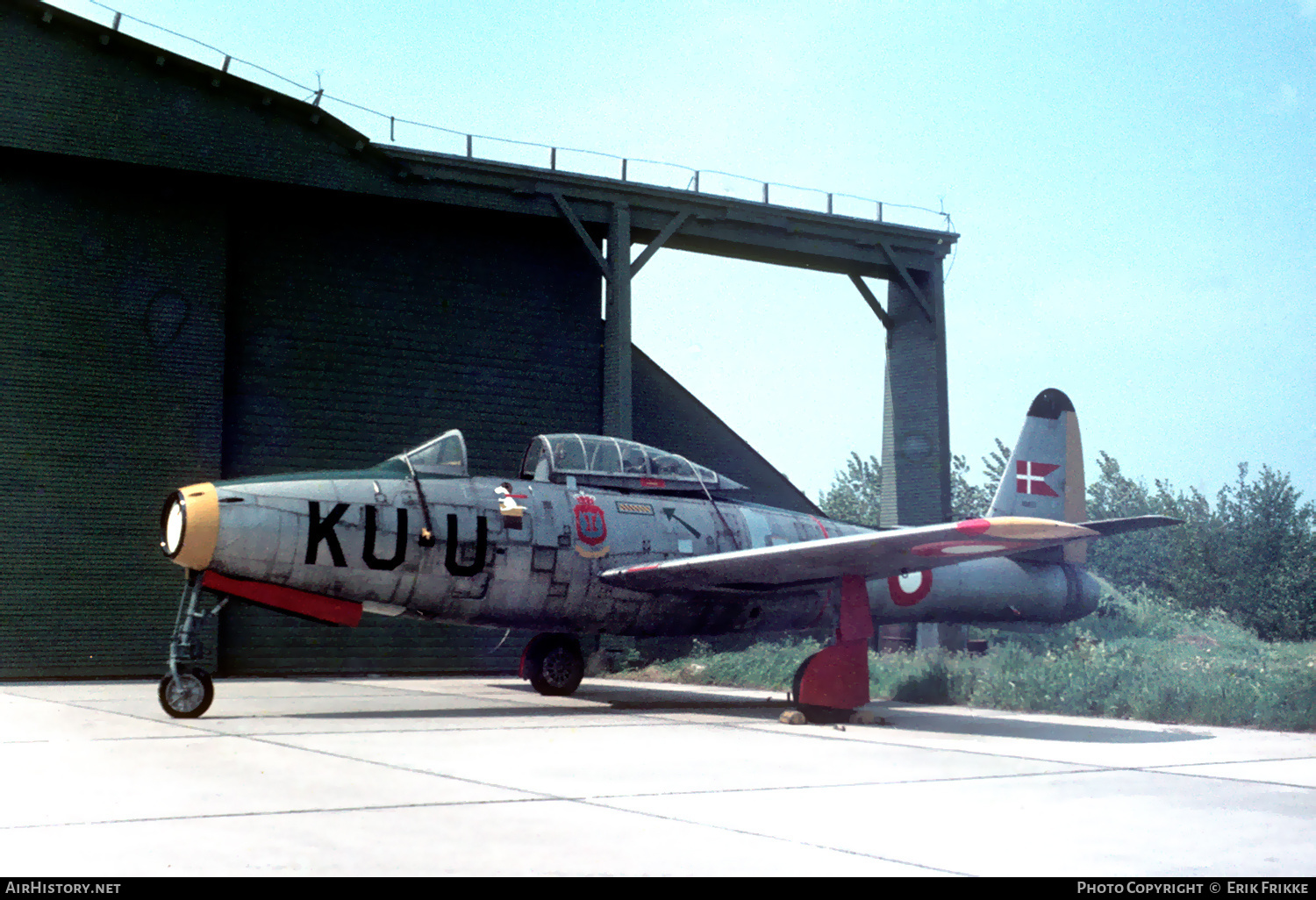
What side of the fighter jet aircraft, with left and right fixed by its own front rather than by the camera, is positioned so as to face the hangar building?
right

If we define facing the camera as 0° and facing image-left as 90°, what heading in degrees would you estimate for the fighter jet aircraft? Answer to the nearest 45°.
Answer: approximately 45°

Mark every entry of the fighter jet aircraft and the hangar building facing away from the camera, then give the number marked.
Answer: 0

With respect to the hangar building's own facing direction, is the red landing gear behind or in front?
in front

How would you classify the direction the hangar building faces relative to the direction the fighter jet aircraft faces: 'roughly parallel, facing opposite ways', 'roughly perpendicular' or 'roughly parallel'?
roughly perpendicular

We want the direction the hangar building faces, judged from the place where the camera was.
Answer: facing the viewer and to the right of the viewer
